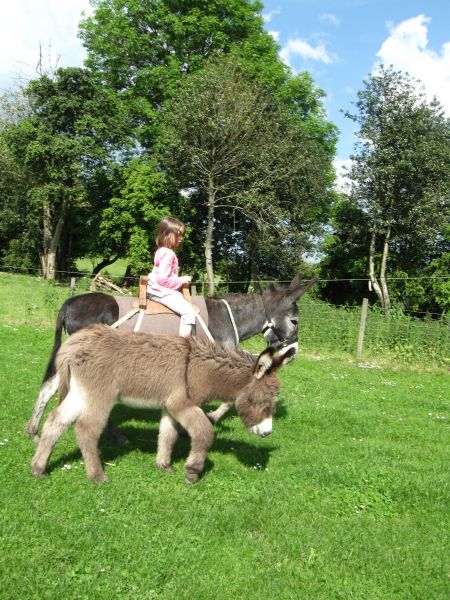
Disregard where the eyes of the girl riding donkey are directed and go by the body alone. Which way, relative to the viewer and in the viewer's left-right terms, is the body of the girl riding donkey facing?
facing to the right of the viewer

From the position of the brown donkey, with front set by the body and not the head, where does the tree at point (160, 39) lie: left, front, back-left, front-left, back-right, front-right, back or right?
left

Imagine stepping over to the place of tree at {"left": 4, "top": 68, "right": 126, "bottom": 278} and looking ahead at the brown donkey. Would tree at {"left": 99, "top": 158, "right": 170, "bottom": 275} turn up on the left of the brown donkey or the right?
left

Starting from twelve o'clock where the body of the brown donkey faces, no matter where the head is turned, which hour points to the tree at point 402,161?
The tree is roughly at 10 o'clock from the brown donkey.

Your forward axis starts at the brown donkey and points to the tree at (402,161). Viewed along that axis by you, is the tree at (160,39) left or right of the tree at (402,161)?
left

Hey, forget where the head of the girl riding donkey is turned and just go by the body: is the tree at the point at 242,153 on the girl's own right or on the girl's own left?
on the girl's own left

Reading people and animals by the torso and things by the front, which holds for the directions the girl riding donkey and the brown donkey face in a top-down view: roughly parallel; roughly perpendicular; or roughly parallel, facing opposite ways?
roughly parallel

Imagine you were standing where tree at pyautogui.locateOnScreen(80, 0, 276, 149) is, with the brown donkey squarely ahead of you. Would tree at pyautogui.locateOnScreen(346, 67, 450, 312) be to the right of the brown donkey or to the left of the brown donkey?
left

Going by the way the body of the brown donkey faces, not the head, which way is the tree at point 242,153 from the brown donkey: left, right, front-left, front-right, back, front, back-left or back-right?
left

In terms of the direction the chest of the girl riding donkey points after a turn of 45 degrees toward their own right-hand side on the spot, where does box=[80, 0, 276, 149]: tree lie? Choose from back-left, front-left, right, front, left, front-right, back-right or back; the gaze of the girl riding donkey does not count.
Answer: back-left

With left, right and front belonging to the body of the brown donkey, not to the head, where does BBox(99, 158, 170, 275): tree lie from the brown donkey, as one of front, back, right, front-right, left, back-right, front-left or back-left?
left

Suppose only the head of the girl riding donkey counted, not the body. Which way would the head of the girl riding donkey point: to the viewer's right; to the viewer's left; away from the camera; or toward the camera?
to the viewer's right

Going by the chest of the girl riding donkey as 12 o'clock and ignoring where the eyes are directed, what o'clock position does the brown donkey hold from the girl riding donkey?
The brown donkey is roughly at 3 o'clock from the girl riding donkey.

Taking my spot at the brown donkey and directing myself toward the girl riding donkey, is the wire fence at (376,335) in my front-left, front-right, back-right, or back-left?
front-right

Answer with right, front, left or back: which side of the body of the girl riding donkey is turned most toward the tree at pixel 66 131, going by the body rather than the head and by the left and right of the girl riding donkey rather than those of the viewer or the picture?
left

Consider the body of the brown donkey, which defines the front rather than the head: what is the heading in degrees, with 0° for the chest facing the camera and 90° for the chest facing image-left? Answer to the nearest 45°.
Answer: approximately 270°
